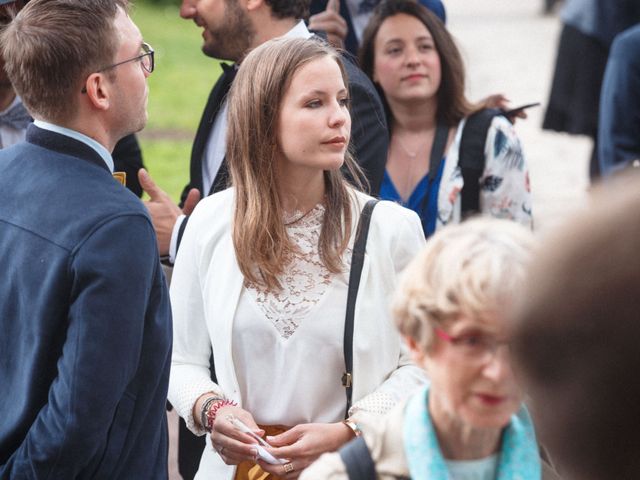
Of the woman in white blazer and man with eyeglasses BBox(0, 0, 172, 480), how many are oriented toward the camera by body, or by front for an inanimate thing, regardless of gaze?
1

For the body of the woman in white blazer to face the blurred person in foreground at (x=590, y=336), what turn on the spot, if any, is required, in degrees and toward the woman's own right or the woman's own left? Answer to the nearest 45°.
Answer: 0° — they already face them

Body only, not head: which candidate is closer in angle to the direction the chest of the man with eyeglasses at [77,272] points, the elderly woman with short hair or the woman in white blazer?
the woman in white blazer

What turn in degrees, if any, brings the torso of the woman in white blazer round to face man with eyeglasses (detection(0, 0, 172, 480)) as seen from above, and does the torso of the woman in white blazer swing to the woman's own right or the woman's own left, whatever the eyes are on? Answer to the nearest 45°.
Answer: approximately 45° to the woman's own right

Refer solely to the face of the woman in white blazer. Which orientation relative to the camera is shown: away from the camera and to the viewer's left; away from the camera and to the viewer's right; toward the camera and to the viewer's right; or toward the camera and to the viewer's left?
toward the camera and to the viewer's right

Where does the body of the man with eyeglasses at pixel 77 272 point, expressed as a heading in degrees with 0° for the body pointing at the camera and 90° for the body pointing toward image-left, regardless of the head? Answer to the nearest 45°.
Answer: approximately 225°

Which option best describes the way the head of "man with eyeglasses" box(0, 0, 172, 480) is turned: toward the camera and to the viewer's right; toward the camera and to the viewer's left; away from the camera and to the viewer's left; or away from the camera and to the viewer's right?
away from the camera and to the viewer's right

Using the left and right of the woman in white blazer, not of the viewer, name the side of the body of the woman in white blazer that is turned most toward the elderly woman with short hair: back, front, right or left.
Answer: front
